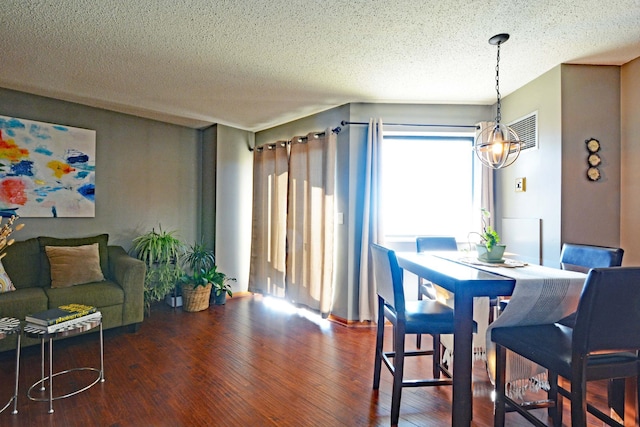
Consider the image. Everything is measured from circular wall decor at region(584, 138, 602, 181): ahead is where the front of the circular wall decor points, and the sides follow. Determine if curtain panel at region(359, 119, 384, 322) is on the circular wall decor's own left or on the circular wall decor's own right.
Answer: on the circular wall decor's own right

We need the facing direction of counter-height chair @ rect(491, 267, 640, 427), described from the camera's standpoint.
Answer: facing away from the viewer and to the left of the viewer

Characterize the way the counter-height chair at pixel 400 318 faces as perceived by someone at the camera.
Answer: facing away from the viewer and to the right of the viewer

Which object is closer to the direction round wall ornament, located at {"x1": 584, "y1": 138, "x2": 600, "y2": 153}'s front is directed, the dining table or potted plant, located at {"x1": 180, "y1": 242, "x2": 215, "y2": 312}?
the dining table

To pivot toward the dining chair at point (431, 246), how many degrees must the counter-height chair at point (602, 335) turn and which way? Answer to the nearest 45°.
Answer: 0° — it already faces it

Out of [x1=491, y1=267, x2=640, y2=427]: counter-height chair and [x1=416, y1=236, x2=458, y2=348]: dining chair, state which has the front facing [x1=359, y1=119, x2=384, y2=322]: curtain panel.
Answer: the counter-height chair
